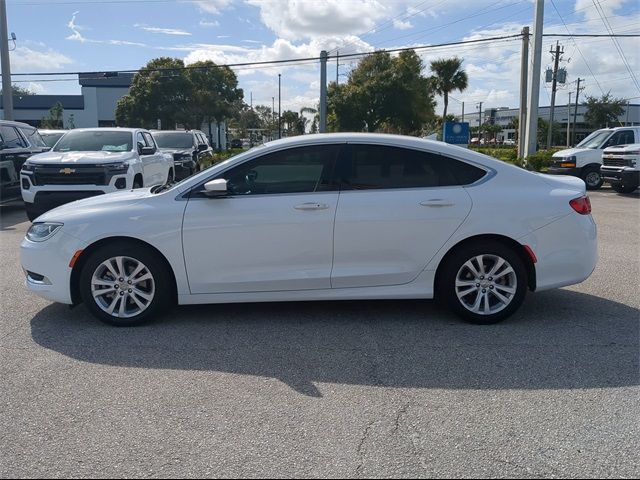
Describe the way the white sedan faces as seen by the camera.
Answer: facing to the left of the viewer

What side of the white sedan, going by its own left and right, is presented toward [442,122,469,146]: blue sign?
right

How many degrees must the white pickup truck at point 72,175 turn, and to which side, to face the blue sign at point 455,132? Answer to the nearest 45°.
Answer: approximately 180°

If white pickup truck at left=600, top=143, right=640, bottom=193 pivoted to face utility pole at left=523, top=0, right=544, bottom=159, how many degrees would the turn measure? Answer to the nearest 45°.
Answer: approximately 90° to its right

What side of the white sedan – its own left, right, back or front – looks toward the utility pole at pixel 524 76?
right

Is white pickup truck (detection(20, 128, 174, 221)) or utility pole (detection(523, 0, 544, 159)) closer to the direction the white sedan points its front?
the white pickup truck

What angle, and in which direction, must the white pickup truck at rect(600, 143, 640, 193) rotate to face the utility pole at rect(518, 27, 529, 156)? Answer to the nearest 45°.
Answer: approximately 135° to its right

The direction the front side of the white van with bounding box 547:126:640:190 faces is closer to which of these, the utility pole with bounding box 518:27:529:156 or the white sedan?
the white sedan

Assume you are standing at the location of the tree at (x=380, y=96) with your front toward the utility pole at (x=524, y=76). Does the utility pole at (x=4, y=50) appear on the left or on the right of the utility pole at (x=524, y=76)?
right
